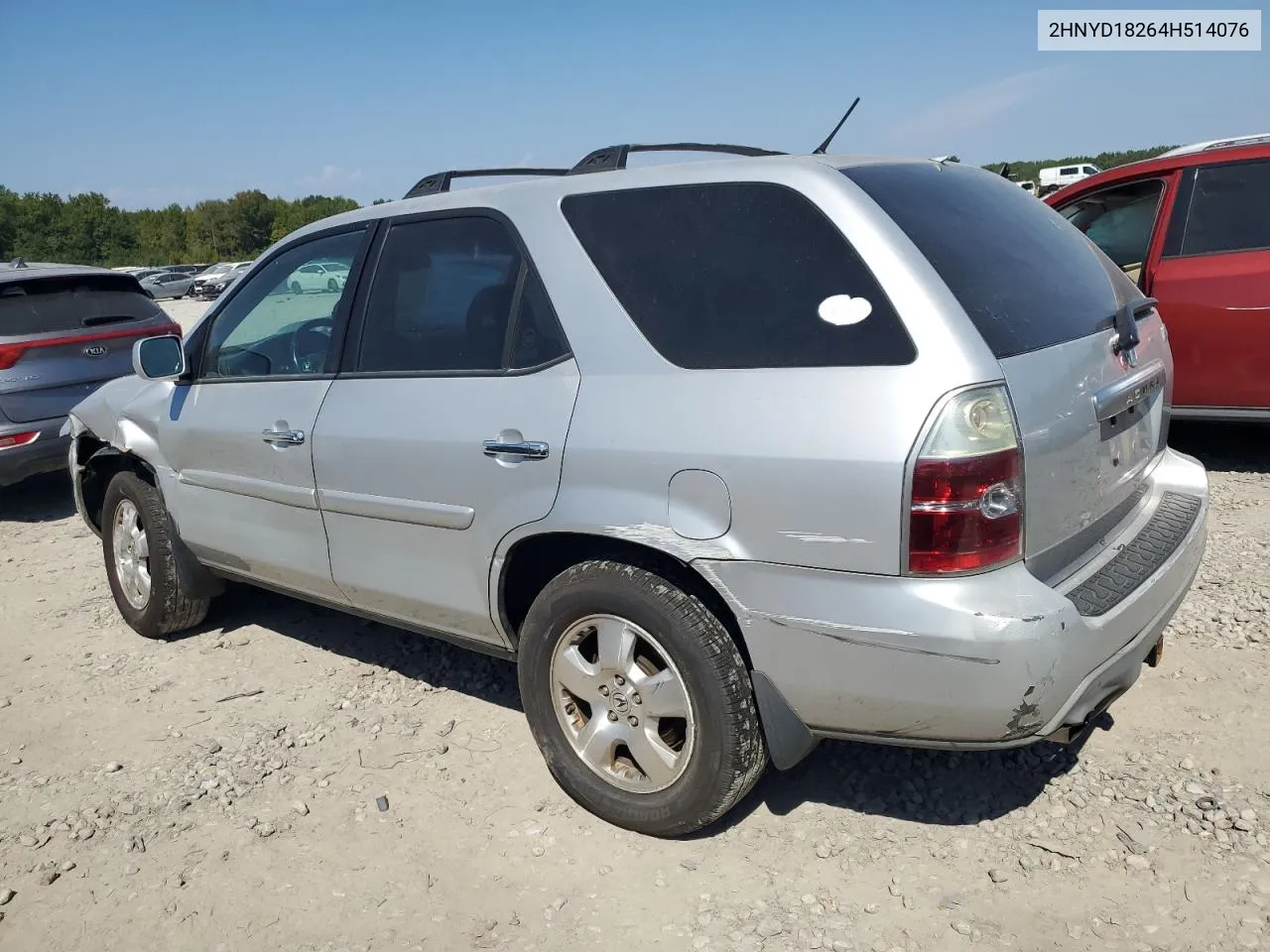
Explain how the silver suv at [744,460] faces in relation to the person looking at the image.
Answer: facing away from the viewer and to the left of the viewer

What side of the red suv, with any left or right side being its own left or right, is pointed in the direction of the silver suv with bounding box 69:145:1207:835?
left

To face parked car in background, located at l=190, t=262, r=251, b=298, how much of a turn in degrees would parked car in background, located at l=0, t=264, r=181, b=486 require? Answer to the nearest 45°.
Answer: approximately 45° to its right

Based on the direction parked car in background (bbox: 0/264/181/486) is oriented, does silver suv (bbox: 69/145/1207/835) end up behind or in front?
behind

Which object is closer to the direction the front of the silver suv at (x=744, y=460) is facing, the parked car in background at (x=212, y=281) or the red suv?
the parked car in background

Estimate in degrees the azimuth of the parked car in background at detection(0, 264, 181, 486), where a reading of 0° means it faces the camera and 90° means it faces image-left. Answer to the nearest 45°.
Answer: approximately 135°

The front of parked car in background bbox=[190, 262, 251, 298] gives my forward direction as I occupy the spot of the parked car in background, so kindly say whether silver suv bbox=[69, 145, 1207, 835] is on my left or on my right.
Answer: on my left

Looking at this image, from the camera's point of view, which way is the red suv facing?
to the viewer's left
